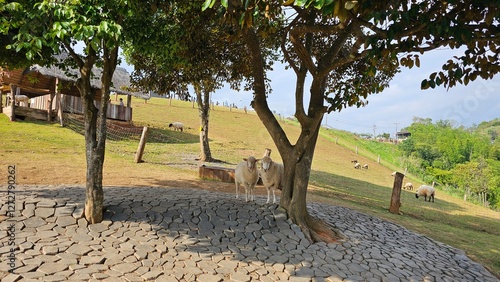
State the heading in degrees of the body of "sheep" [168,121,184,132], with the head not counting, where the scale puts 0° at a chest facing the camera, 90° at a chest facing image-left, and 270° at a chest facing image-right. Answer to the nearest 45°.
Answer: approximately 90°

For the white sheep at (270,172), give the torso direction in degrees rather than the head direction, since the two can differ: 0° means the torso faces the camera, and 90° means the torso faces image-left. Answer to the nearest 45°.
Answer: approximately 0°

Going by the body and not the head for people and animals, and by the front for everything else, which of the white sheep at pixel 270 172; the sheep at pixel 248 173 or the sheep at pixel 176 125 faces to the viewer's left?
the sheep at pixel 176 125

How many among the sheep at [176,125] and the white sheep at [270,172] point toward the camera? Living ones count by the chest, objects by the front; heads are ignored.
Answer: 1

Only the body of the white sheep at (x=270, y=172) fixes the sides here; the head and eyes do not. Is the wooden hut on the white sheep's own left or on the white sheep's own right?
on the white sheep's own right

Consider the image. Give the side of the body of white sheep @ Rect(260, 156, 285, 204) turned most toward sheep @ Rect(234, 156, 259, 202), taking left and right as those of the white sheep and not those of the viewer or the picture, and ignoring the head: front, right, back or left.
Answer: right

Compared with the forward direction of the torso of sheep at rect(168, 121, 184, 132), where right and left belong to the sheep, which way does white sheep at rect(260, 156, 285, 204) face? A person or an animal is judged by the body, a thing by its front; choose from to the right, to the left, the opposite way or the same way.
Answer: to the left

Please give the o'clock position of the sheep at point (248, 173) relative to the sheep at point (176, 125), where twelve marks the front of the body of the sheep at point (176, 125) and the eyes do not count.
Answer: the sheep at point (248, 173) is roughly at 9 o'clock from the sheep at point (176, 125).

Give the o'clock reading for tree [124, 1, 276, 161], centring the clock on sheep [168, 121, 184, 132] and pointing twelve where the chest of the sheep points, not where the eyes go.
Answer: The tree is roughly at 9 o'clock from the sheep.
